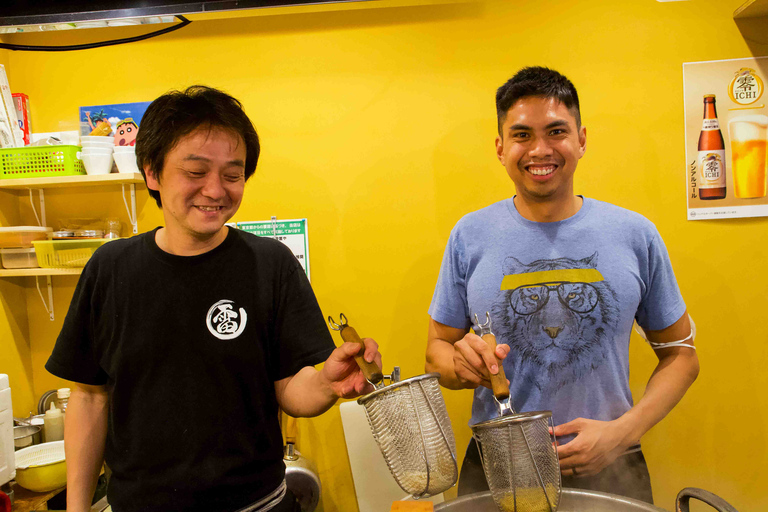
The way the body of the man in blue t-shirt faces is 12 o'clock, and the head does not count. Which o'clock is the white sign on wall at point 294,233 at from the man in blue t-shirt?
The white sign on wall is roughly at 4 o'clock from the man in blue t-shirt.

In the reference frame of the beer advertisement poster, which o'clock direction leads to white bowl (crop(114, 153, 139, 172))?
The white bowl is roughly at 2 o'clock from the beer advertisement poster.

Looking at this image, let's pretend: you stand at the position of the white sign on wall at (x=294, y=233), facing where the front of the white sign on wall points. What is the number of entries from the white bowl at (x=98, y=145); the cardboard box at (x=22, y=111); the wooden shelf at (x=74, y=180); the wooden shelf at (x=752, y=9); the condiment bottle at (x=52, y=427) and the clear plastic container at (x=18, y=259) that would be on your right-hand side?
5

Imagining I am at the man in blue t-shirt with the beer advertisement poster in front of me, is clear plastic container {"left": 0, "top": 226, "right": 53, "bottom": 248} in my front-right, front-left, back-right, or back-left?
back-left

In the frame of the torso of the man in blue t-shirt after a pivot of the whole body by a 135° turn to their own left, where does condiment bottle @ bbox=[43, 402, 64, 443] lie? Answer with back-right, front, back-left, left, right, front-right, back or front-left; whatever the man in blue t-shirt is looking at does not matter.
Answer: back-left

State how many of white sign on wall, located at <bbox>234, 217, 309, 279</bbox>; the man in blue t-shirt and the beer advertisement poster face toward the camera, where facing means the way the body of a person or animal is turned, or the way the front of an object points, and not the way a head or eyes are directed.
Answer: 3

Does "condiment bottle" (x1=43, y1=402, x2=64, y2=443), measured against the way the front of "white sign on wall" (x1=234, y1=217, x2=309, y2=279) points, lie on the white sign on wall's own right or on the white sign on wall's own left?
on the white sign on wall's own right

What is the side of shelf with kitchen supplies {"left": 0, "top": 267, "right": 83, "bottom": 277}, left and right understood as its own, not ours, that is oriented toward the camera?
front

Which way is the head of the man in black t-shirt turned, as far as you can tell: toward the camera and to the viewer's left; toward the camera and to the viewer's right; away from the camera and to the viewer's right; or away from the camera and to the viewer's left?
toward the camera and to the viewer's right

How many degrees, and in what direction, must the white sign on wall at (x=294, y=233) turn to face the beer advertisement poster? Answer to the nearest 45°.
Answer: approximately 90° to its left
